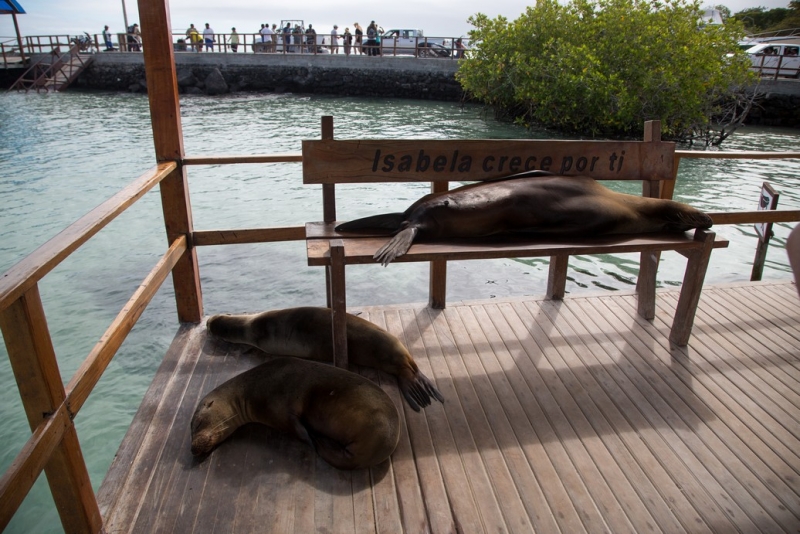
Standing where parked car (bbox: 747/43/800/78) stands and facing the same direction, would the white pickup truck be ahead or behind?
ahead

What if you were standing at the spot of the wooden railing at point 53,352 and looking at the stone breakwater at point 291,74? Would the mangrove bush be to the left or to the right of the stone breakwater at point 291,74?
right

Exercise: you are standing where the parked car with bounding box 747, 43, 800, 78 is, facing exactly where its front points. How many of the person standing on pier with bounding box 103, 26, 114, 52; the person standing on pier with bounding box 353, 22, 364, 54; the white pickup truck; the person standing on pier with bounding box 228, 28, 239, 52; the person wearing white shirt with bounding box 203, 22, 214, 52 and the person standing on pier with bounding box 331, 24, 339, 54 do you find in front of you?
6

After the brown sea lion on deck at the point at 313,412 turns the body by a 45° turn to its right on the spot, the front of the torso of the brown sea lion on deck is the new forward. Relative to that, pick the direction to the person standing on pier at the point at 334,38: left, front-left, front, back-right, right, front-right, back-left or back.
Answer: front-right

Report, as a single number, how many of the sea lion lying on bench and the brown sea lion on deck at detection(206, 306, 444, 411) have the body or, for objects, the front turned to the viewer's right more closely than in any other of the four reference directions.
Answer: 1

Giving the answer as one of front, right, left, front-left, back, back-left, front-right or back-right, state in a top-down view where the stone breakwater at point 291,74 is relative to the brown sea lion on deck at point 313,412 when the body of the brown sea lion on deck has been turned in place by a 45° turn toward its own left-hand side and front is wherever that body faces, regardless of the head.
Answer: back-right

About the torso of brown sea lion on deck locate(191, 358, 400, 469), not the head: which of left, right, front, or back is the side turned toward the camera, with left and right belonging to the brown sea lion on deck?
left

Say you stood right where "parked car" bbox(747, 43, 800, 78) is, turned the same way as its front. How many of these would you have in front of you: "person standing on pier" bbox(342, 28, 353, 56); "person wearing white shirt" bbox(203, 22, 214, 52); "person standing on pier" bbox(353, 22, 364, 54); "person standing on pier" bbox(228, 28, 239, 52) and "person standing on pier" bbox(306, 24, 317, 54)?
5

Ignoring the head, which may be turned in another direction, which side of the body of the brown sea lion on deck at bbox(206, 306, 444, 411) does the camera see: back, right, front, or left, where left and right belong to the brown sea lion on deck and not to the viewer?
left

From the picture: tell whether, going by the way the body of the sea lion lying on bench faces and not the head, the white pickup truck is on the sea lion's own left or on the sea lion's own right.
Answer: on the sea lion's own left

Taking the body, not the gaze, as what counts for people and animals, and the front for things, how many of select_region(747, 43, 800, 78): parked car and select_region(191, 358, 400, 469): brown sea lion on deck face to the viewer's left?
2

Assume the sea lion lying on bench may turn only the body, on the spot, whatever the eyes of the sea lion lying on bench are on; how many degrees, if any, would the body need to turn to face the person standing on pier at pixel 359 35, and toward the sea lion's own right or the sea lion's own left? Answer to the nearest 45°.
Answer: approximately 90° to the sea lion's own left

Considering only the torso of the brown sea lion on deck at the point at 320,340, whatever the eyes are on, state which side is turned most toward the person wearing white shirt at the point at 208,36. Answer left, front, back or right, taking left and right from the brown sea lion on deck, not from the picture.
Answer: right

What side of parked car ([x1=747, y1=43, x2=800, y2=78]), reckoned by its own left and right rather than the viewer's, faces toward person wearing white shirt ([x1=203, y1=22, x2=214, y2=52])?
front

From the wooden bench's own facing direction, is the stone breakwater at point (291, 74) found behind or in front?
behind

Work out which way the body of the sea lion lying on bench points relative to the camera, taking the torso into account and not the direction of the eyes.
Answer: to the viewer's right
